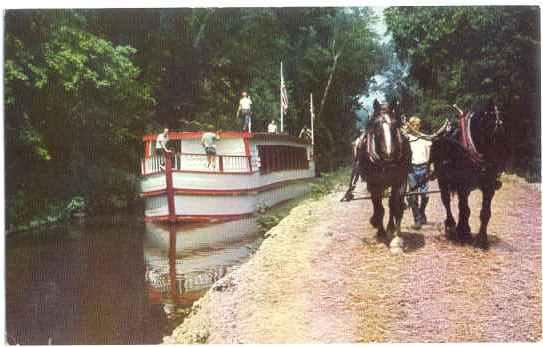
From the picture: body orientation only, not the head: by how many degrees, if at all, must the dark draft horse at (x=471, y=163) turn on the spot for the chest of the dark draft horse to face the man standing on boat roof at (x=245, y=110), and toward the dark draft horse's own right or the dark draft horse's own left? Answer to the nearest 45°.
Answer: approximately 135° to the dark draft horse's own right

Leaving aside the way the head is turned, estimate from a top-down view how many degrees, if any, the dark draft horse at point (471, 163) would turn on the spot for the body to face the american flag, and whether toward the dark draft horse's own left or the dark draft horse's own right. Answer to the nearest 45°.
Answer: approximately 135° to the dark draft horse's own right

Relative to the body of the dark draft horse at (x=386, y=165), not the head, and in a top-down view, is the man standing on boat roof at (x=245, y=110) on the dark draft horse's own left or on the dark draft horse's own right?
on the dark draft horse's own right

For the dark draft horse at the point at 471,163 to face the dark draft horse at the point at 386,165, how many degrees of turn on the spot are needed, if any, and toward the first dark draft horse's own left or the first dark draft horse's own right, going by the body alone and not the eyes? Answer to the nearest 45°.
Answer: approximately 135° to the first dark draft horse's own right

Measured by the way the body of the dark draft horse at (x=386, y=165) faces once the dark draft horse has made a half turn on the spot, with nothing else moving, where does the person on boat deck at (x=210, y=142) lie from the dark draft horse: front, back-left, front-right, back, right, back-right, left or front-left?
front-left

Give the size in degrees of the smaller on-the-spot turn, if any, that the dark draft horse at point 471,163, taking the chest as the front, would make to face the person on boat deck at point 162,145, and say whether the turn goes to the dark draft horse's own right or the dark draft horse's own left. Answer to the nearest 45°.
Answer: approximately 135° to the dark draft horse's own right

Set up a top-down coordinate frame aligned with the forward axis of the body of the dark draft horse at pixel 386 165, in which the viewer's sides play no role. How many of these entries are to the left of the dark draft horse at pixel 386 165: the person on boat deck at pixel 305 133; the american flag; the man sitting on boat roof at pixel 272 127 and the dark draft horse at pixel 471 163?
1

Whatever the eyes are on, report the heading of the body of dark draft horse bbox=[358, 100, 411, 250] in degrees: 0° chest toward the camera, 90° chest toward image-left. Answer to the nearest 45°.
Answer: approximately 0°

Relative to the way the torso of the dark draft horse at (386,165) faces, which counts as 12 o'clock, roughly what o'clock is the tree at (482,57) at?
The tree is roughly at 8 o'clock from the dark draft horse.

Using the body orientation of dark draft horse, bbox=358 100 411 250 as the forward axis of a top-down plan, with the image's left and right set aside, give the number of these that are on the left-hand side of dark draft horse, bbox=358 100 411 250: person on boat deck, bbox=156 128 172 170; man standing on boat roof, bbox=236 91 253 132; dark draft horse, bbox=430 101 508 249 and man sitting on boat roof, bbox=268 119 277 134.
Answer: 1

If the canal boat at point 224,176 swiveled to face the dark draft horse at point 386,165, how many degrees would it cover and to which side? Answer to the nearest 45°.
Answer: approximately 90° to its left

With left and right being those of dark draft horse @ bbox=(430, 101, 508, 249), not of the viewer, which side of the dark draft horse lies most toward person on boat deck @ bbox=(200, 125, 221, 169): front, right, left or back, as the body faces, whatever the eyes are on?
back

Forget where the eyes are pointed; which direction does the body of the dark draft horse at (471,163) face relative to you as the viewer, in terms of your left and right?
facing the viewer and to the right of the viewer
